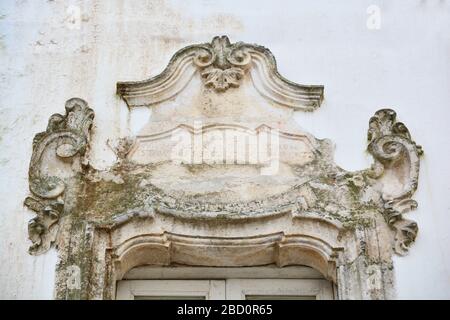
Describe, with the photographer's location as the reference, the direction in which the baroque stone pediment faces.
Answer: facing the viewer
